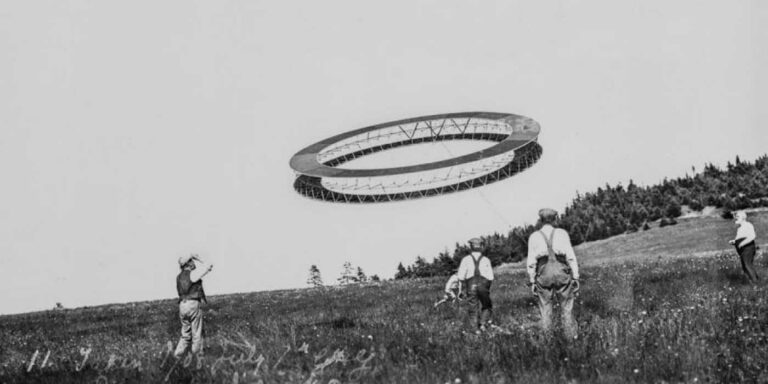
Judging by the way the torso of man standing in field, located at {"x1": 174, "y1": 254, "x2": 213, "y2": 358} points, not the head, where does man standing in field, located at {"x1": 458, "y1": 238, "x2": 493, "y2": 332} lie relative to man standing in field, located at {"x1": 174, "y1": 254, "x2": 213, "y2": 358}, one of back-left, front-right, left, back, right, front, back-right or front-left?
front-right

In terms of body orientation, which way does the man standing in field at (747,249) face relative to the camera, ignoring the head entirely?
to the viewer's left

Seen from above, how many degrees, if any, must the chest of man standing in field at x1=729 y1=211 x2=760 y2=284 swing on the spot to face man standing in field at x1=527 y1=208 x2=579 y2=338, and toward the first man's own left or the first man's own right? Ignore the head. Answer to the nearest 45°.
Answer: approximately 90° to the first man's own left

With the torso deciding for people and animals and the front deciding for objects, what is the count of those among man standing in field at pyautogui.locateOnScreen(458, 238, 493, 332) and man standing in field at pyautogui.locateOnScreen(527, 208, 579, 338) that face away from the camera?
2

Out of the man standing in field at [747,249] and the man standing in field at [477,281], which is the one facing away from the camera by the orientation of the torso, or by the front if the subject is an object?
the man standing in field at [477,281]

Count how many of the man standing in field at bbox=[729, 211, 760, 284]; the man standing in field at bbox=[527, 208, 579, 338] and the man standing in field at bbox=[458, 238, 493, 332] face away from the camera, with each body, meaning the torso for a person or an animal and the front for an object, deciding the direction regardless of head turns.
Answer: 2

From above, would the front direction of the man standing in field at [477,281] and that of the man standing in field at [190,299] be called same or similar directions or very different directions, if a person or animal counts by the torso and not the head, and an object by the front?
same or similar directions

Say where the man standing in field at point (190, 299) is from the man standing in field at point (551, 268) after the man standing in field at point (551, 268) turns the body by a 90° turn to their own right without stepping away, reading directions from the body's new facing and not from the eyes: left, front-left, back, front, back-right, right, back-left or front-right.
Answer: back

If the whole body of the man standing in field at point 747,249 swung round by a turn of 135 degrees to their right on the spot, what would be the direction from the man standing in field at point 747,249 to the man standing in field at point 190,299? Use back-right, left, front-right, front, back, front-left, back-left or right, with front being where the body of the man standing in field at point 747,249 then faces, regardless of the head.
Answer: back

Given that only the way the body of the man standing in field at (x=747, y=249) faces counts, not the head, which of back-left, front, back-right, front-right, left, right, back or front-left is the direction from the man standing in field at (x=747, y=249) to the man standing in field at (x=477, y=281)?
front-left

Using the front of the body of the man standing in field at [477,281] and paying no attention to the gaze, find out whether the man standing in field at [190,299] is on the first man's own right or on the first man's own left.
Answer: on the first man's own left

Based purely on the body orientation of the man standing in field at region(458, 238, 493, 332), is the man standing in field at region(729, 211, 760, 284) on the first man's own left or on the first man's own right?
on the first man's own right

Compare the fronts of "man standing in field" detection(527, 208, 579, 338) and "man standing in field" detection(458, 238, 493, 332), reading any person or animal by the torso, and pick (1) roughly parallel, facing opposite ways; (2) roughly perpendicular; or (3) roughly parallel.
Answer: roughly parallel

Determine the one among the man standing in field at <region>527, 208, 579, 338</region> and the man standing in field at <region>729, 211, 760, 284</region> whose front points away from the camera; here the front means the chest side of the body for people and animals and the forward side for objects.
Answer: the man standing in field at <region>527, 208, 579, 338</region>

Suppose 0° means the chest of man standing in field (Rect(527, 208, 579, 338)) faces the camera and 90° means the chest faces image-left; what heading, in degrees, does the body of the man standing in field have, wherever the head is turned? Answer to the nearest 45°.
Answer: approximately 180°

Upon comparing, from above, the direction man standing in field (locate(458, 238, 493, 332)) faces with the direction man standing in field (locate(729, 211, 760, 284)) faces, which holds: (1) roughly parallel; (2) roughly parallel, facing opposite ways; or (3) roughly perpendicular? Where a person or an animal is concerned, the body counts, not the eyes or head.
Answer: roughly perpendicular

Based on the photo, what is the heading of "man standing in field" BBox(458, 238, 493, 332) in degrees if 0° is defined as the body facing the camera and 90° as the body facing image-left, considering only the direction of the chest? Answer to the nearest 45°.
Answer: approximately 180°

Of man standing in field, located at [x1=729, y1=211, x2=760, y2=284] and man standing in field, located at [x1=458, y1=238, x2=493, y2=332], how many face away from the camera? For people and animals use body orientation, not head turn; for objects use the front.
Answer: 1
